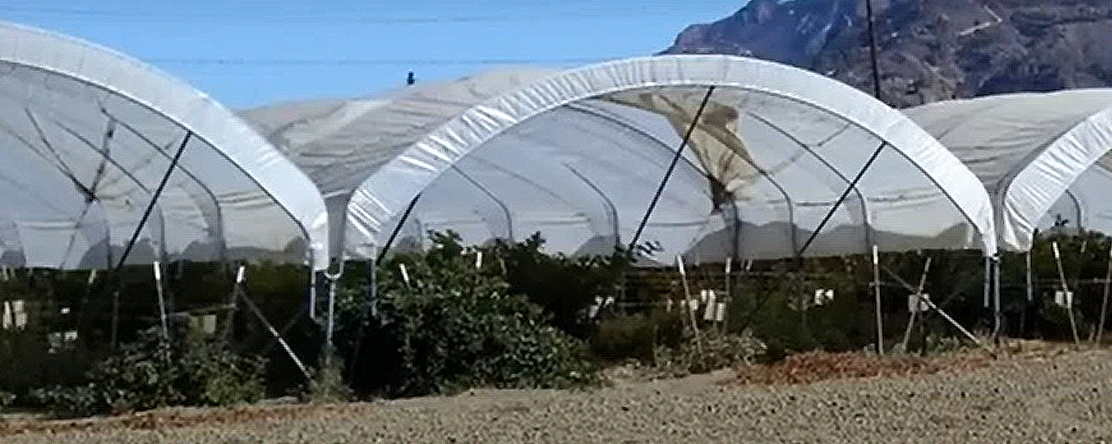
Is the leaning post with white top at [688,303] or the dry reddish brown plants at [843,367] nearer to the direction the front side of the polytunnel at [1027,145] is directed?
the dry reddish brown plants

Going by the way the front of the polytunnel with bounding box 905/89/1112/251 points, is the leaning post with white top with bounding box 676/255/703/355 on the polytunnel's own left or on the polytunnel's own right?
on the polytunnel's own right

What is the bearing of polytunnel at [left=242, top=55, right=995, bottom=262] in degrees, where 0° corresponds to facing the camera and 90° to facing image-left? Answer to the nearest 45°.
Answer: approximately 315°

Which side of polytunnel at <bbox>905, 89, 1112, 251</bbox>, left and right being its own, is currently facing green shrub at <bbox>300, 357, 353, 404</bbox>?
right

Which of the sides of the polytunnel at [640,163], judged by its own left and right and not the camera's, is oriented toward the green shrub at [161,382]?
right

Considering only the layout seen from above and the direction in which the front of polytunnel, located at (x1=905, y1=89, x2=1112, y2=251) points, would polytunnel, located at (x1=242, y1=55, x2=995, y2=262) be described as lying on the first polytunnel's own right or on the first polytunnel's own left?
on the first polytunnel's own right

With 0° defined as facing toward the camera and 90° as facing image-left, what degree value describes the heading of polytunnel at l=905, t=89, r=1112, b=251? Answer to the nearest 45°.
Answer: approximately 315°
